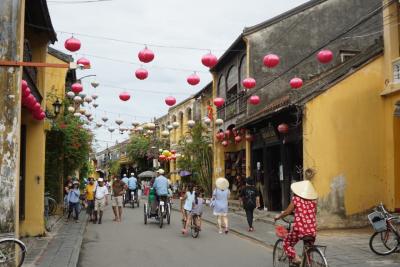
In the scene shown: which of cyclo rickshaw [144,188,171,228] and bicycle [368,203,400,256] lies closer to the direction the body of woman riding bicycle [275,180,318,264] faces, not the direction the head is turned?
the cyclo rickshaw

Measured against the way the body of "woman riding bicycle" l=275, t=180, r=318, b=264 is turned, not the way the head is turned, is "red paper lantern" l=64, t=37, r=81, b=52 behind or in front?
in front

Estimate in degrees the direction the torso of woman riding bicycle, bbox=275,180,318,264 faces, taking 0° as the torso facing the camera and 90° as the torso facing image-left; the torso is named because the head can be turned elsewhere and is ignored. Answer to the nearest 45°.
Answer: approximately 135°

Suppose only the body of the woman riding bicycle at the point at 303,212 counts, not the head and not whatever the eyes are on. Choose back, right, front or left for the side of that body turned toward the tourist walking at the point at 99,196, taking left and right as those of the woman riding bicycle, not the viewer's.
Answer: front

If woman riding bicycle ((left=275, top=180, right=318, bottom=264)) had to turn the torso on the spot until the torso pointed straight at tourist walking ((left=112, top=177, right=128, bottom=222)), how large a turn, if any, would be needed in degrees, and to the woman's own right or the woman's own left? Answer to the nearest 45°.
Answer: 0° — they already face them

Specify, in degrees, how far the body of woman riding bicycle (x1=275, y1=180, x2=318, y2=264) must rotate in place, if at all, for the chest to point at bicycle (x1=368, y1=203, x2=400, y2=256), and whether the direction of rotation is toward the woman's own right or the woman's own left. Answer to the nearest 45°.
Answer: approximately 90° to the woman's own right

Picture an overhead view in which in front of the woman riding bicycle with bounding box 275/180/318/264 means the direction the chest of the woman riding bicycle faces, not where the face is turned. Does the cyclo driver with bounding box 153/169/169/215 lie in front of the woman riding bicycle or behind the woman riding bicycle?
in front

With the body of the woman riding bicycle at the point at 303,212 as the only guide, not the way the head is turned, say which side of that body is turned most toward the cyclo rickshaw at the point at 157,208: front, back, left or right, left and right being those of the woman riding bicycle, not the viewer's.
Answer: front

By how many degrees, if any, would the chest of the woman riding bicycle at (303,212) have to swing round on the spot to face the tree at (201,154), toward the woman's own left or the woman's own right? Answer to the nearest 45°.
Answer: approximately 45° to the woman's own right
